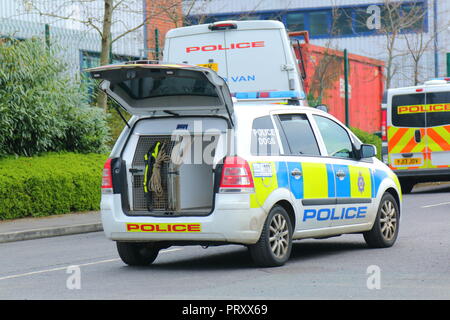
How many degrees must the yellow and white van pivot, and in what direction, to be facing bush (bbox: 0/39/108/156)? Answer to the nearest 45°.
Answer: approximately 135° to its left

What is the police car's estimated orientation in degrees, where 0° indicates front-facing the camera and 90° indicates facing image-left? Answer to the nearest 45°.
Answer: approximately 225°

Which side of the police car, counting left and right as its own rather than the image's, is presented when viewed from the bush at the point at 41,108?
left

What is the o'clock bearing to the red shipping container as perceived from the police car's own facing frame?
The red shipping container is roughly at 11 o'clock from the police car.

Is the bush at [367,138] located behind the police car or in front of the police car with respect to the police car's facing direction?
in front

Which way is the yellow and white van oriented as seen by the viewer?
away from the camera

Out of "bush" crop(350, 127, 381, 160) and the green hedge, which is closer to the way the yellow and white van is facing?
the bush

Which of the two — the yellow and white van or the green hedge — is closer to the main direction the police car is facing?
the yellow and white van
